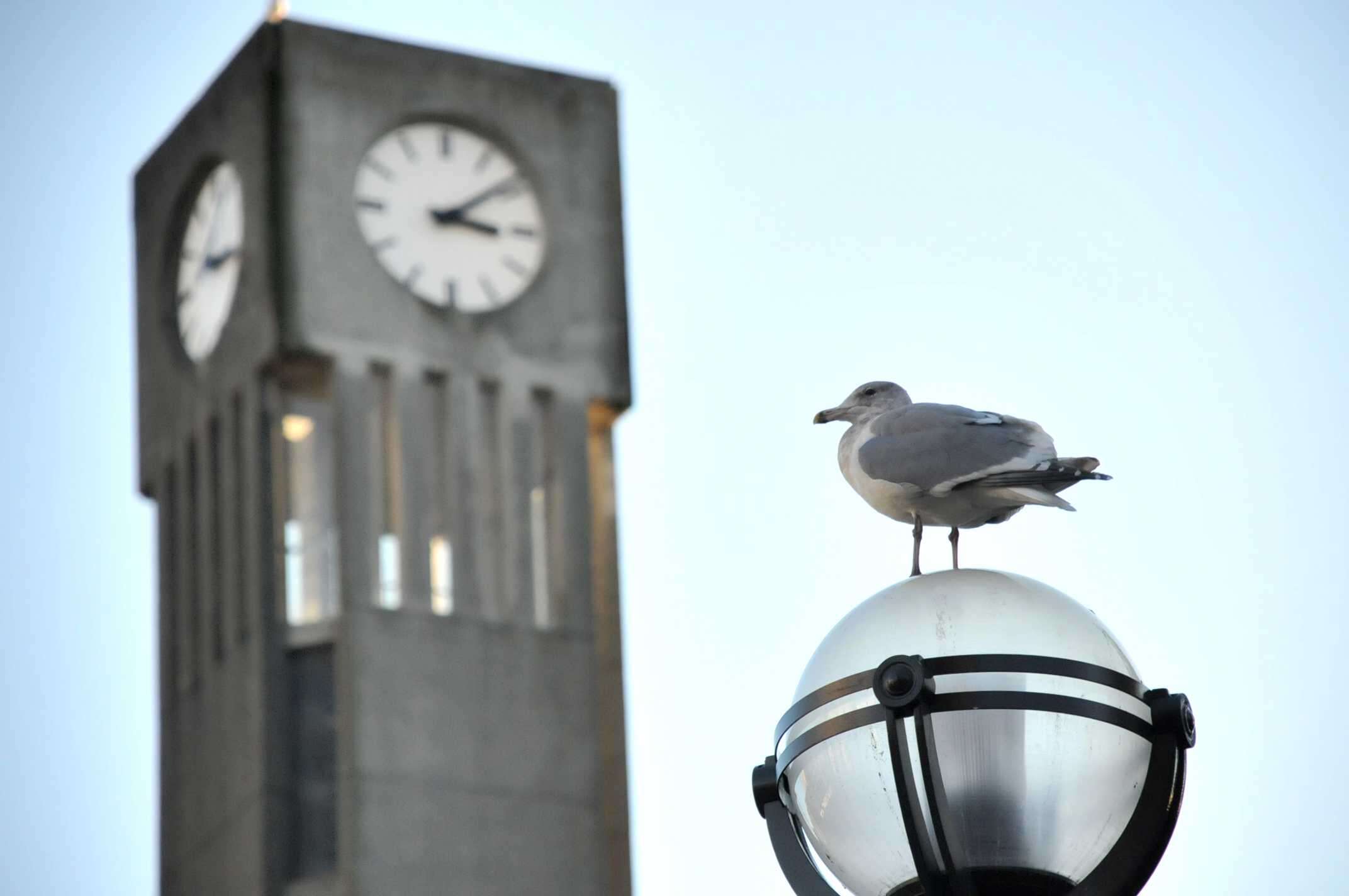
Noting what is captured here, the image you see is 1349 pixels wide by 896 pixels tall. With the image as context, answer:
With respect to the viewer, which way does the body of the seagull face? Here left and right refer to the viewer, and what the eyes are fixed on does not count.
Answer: facing to the left of the viewer

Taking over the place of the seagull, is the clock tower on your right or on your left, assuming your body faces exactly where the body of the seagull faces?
on your right
